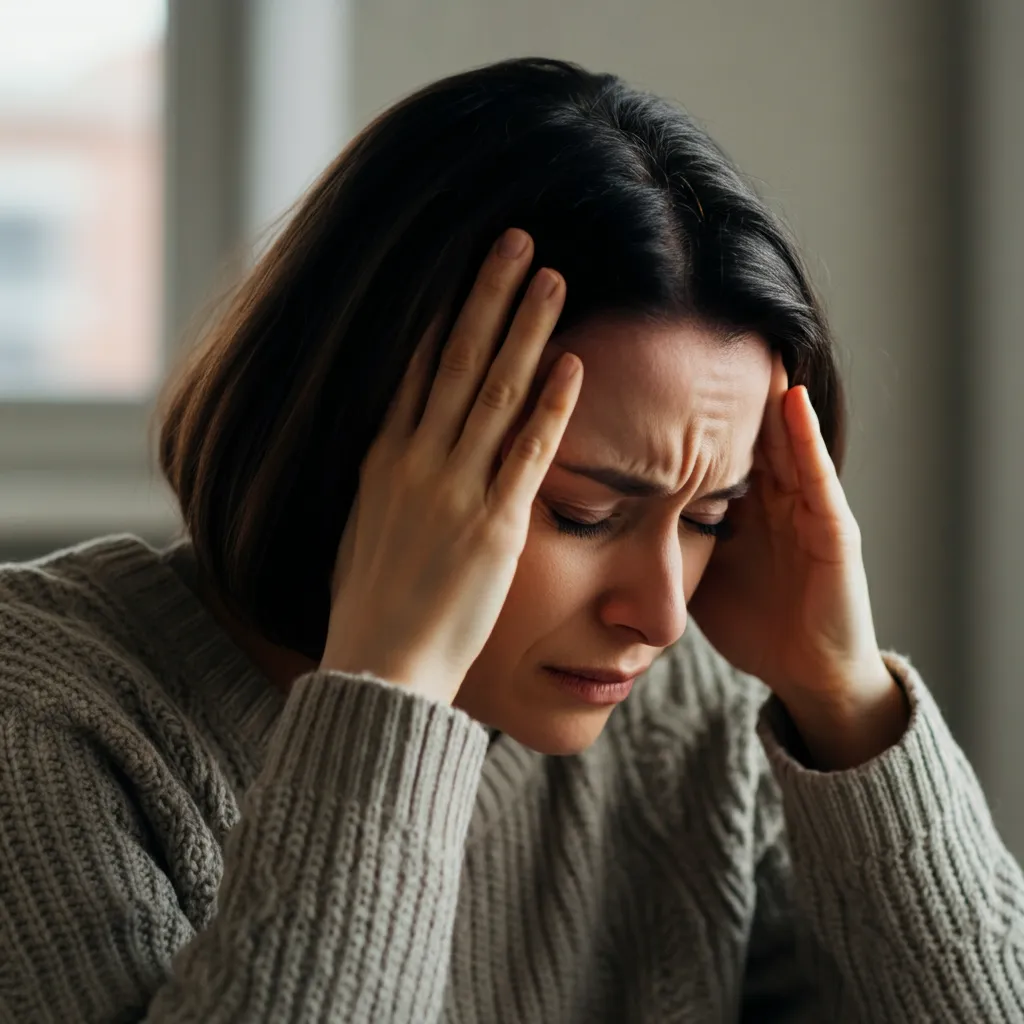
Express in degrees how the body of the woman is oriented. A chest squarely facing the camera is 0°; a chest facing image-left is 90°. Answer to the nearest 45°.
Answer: approximately 315°

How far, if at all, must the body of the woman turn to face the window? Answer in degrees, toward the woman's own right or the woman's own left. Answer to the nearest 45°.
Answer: approximately 180°

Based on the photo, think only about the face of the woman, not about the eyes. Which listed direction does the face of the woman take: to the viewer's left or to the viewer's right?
to the viewer's right
